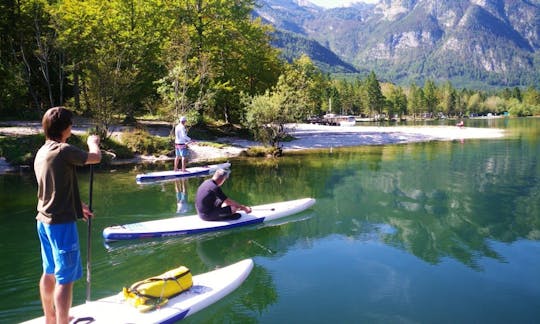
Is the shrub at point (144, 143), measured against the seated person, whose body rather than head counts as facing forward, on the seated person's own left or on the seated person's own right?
on the seated person's own left

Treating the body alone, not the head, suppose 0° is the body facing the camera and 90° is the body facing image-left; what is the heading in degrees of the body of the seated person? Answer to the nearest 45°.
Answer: approximately 270°

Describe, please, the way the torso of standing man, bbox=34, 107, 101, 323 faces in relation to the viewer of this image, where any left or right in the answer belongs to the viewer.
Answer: facing away from the viewer and to the right of the viewer

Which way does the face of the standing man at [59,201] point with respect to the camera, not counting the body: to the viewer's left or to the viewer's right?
to the viewer's right

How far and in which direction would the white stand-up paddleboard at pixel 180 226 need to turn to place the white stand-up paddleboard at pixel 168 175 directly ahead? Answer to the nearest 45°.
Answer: approximately 45° to its left

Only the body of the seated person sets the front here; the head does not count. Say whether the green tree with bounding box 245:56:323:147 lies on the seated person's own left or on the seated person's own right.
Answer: on the seated person's own left

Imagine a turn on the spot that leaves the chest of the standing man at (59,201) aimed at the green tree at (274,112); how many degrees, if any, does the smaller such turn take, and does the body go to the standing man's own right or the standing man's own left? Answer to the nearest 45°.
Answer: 0° — they already face it

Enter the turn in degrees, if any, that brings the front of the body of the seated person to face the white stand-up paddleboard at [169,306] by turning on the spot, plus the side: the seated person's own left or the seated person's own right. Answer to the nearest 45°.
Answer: approximately 90° to the seated person's own right

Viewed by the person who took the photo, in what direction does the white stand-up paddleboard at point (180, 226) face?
facing away from the viewer and to the right of the viewer

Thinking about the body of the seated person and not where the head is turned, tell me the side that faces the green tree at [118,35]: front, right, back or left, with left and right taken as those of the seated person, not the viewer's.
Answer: left
